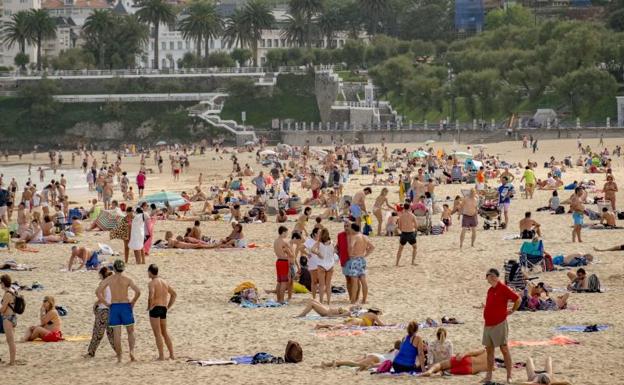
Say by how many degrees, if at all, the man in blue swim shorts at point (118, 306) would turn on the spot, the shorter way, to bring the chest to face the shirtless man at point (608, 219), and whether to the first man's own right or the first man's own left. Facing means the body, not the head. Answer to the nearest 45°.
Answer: approximately 45° to the first man's own right

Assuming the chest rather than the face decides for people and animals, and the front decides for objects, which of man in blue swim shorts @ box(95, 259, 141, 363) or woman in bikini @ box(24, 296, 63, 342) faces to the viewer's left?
the woman in bikini

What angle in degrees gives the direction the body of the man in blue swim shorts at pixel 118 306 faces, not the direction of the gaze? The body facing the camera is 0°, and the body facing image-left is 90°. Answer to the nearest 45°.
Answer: approximately 180°

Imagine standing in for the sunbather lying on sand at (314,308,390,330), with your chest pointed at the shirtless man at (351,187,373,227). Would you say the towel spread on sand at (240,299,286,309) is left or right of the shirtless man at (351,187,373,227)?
left

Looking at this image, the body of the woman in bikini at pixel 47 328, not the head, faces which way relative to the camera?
to the viewer's left
